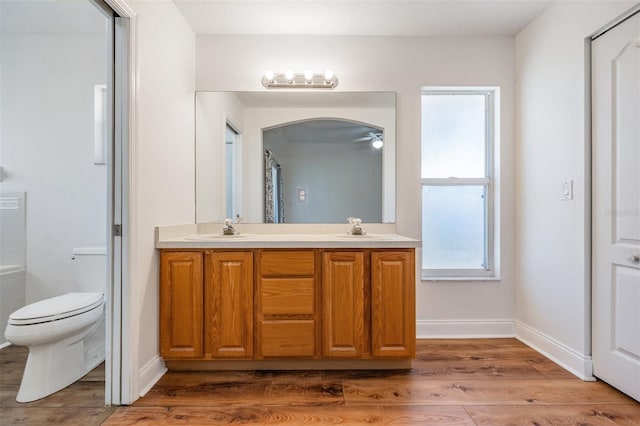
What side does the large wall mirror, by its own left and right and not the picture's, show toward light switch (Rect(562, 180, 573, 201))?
left

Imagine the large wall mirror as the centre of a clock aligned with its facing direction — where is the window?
The window is roughly at 9 o'clock from the large wall mirror.

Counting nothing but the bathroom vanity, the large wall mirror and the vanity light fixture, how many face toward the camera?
3

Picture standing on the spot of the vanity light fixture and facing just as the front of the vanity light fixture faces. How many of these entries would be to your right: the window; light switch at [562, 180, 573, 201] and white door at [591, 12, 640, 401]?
0

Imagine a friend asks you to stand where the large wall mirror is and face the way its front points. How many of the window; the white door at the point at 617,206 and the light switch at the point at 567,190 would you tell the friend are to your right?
0

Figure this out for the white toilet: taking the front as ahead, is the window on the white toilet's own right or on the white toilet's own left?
on the white toilet's own left

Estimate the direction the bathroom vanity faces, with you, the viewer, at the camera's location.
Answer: facing the viewer

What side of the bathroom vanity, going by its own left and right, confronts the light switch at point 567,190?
left

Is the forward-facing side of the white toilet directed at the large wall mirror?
no

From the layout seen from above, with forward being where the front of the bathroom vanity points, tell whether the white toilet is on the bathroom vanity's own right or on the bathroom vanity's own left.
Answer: on the bathroom vanity's own right

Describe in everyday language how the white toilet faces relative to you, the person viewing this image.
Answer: facing the viewer and to the left of the viewer

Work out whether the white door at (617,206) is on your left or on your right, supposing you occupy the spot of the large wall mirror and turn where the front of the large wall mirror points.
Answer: on your left

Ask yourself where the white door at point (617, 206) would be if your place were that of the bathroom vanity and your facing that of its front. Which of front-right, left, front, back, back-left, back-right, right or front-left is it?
left

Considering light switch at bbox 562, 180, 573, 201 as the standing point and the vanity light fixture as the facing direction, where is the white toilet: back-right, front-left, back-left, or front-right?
front-left

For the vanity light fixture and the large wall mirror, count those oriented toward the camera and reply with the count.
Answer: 2

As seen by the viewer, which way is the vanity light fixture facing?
toward the camera
